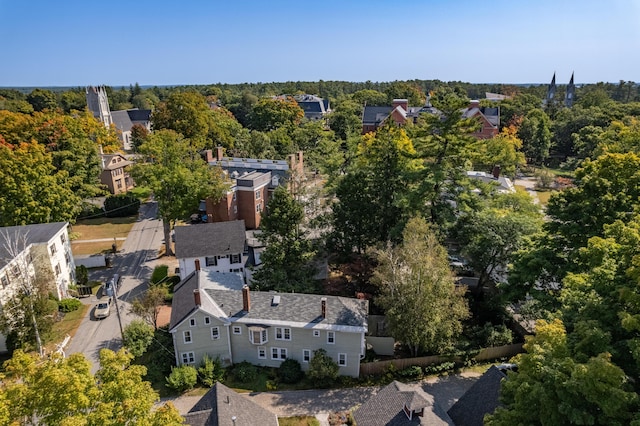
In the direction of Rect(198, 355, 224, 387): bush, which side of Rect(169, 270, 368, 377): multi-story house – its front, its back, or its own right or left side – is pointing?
front

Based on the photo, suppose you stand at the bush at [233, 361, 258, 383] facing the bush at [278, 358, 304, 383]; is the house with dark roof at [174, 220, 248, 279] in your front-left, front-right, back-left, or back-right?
back-left

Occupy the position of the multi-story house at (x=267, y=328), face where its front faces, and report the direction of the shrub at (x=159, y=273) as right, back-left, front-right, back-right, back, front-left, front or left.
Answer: front-right

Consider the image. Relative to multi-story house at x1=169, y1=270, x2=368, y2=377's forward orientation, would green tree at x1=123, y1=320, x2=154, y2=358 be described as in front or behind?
in front

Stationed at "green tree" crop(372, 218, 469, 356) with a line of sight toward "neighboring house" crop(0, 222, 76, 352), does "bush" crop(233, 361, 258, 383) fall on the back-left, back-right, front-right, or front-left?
front-left
